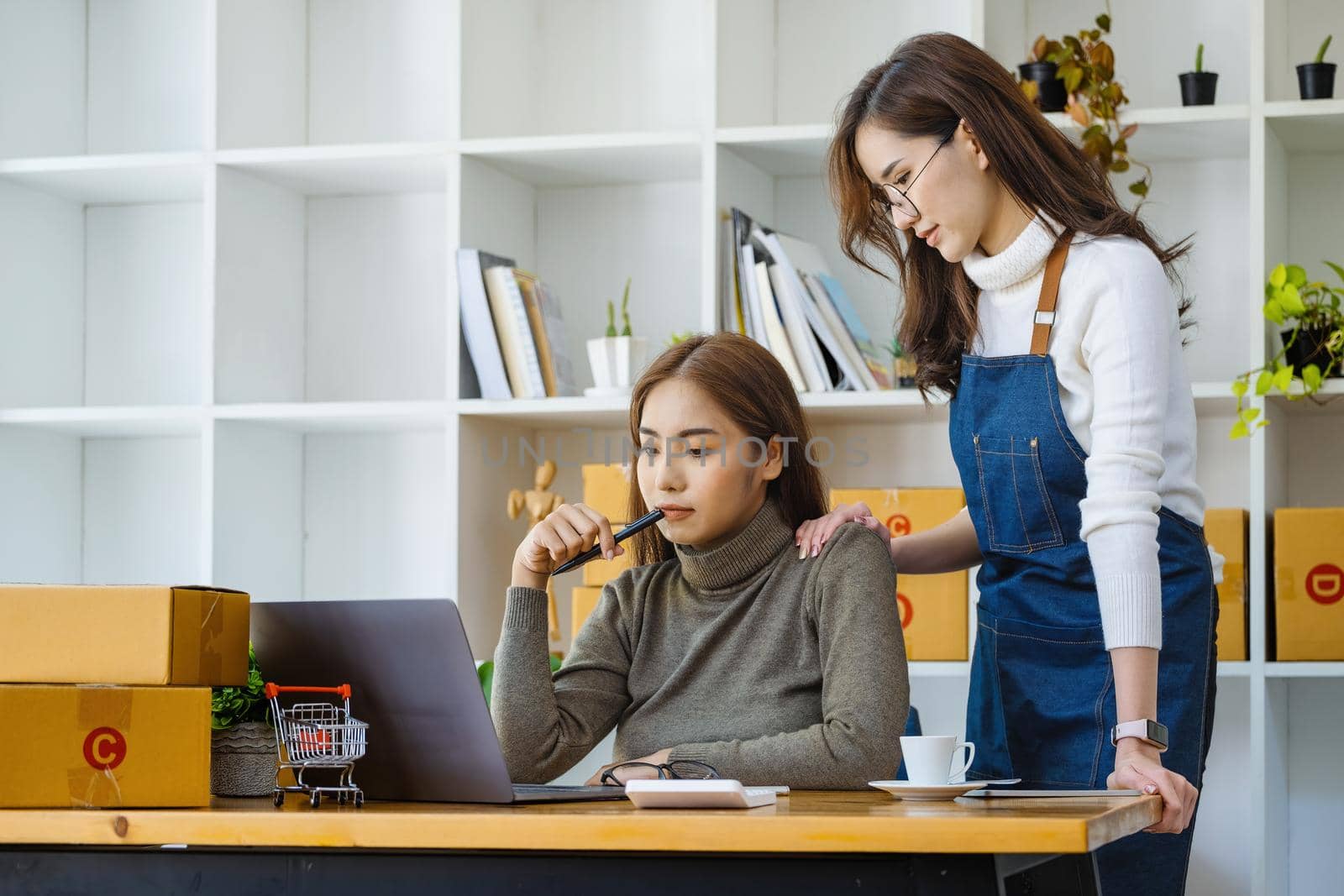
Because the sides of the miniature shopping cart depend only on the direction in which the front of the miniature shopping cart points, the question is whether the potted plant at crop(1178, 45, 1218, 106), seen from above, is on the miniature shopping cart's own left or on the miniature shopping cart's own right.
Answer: on the miniature shopping cart's own left

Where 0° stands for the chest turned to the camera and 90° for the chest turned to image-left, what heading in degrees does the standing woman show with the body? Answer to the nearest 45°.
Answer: approximately 45°

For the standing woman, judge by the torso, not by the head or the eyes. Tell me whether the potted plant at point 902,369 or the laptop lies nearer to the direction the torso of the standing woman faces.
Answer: the laptop

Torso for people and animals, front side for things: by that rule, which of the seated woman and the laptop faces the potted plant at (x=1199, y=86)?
the laptop

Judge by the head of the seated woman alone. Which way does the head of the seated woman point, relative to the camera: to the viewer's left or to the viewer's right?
to the viewer's left

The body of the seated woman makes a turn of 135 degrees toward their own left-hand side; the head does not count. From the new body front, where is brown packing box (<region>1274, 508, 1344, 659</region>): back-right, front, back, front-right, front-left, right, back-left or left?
front-left

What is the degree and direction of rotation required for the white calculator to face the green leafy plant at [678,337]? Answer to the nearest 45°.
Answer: approximately 45° to its left

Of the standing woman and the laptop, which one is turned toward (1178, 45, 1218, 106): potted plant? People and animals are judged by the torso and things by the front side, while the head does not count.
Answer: the laptop

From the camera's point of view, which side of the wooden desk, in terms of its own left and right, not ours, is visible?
back
